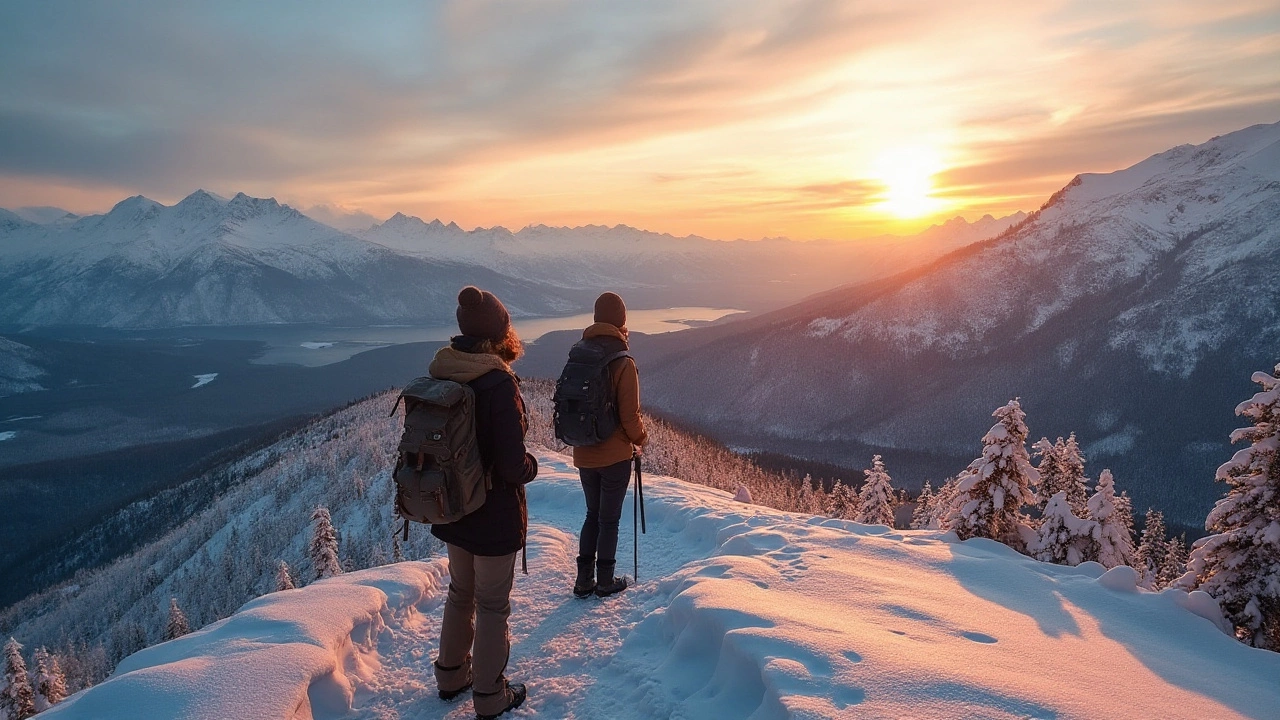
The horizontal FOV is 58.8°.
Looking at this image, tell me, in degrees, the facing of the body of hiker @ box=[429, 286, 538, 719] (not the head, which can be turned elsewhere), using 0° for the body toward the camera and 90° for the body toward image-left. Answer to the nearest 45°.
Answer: approximately 225°

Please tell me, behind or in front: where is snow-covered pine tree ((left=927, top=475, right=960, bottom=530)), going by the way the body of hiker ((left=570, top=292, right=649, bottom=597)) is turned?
in front

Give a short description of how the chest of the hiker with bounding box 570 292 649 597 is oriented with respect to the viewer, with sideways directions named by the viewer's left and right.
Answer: facing away from the viewer and to the right of the viewer

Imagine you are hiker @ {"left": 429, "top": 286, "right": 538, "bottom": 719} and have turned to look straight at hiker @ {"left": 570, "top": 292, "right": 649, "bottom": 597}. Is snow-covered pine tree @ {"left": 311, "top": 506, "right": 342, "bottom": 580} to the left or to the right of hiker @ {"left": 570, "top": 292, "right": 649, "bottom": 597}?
left

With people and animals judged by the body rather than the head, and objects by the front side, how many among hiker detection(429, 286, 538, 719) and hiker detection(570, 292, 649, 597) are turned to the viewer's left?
0
